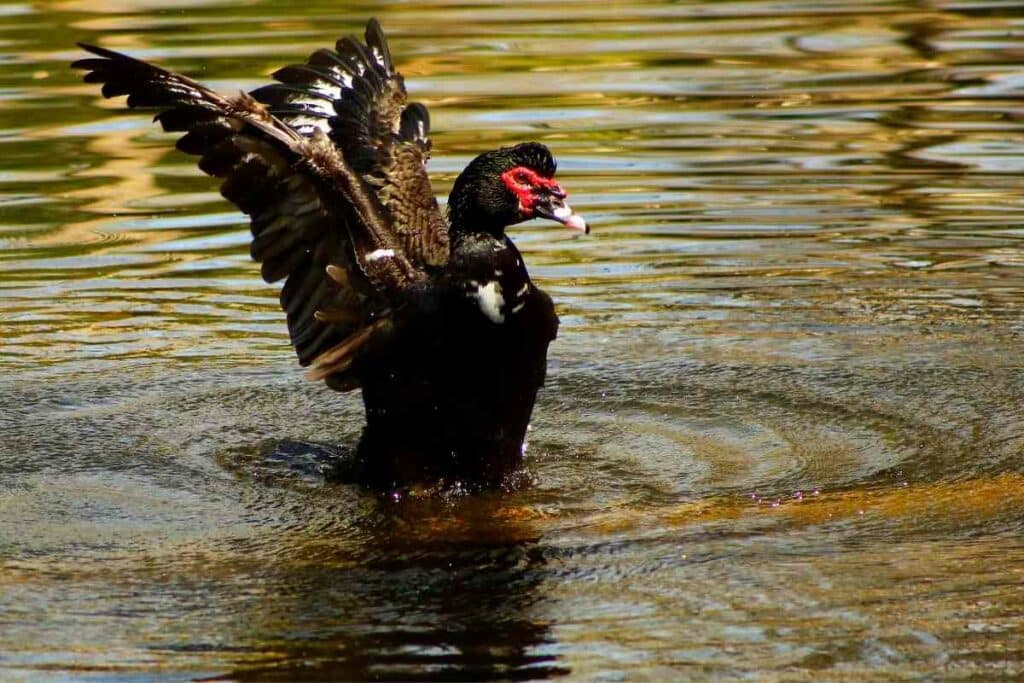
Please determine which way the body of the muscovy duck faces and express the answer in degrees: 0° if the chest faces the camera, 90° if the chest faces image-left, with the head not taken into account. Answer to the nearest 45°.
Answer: approximately 270°
